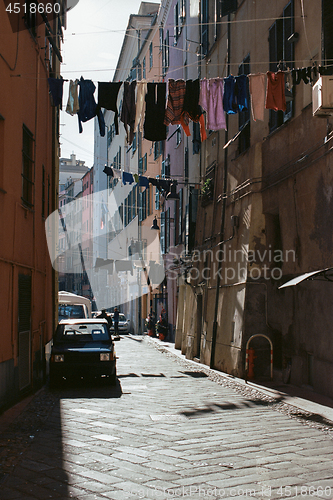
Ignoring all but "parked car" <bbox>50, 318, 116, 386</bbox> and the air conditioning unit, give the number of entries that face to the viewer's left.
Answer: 1

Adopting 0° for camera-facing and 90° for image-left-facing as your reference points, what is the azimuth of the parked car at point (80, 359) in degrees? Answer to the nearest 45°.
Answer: approximately 0°

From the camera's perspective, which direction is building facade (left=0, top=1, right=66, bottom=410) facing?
to the viewer's right

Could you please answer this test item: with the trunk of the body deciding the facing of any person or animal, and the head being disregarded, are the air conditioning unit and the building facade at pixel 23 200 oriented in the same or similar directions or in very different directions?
very different directions

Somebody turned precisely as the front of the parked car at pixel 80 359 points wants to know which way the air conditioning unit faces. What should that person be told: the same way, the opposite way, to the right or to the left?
to the right

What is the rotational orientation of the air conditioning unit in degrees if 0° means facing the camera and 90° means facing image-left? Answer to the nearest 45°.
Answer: approximately 90°

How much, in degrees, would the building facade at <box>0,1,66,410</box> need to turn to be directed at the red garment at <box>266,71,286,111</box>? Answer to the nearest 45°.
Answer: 0° — it already faces it

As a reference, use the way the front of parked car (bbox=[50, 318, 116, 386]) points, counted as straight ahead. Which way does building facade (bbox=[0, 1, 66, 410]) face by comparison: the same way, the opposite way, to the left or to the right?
to the left

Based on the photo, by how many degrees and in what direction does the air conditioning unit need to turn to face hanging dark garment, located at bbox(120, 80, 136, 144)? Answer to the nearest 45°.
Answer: approximately 45° to its right
